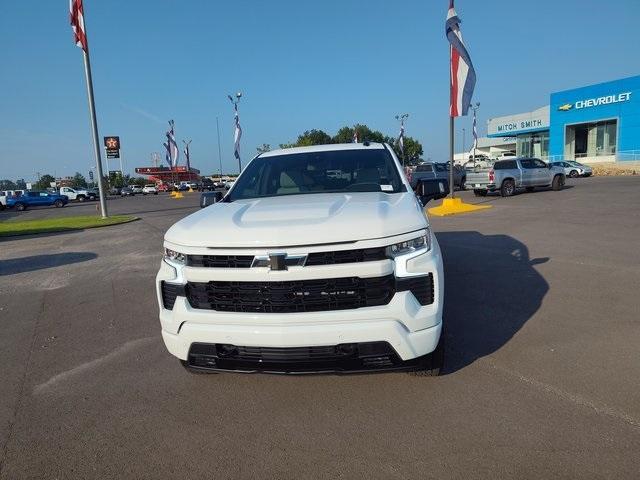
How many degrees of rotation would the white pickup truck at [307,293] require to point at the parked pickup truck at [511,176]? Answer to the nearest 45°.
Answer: approximately 135° to its left

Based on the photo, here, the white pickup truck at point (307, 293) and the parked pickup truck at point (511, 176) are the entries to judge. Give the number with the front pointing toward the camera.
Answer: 1

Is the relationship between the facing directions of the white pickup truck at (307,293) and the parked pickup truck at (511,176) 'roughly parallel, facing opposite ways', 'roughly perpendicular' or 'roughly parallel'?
roughly perpendicular

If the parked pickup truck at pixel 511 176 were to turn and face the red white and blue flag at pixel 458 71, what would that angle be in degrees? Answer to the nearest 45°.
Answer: approximately 135° to its right

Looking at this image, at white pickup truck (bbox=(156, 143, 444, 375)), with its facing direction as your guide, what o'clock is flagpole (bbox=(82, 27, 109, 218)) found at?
The flagpole is roughly at 5 o'clock from the white pickup truck.

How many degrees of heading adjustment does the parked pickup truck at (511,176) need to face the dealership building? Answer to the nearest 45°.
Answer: approximately 45° to its left
